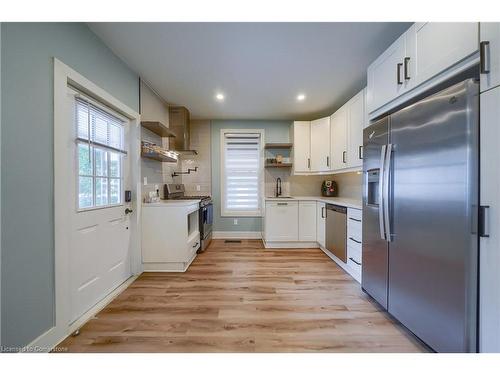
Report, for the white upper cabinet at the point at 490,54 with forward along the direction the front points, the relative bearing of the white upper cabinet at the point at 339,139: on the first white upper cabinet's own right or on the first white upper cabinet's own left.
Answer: on the first white upper cabinet's own right

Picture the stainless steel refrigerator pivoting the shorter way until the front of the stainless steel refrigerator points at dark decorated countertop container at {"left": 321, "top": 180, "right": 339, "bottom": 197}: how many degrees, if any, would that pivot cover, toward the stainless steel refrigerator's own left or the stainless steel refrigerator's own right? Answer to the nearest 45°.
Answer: approximately 90° to the stainless steel refrigerator's own right

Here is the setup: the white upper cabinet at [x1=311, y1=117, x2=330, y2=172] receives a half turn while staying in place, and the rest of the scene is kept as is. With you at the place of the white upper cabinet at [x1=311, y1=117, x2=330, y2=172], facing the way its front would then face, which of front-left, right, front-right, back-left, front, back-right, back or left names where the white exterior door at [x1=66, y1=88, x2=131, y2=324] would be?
back

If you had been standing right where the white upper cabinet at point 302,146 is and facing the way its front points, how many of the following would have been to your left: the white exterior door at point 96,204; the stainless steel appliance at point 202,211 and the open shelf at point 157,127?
0

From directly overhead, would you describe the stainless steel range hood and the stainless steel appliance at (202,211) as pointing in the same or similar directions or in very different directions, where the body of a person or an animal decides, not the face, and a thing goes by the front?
same or similar directions

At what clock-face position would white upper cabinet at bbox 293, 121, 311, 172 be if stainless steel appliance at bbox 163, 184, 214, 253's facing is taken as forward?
The white upper cabinet is roughly at 12 o'clock from the stainless steel appliance.

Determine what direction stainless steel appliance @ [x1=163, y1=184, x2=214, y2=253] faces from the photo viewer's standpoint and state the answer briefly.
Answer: facing to the right of the viewer

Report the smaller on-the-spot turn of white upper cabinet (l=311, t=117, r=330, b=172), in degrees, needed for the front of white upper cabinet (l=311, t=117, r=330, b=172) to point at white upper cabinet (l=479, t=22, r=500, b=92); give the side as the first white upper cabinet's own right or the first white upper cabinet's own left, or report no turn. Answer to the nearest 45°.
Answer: approximately 45° to the first white upper cabinet's own left

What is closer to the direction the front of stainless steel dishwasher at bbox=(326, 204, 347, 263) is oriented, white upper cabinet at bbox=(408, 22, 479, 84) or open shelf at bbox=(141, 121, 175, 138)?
the open shelf

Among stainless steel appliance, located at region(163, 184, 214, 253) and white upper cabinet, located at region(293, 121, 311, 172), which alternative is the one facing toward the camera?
the white upper cabinet

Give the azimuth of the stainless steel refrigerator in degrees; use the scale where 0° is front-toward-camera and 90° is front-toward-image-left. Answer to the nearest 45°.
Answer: approximately 45°

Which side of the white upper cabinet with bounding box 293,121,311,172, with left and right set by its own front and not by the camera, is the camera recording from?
front

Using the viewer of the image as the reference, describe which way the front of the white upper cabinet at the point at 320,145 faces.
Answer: facing the viewer and to the left of the viewer

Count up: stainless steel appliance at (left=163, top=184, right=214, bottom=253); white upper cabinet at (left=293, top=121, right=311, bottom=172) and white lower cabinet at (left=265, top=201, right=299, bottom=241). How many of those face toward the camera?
2

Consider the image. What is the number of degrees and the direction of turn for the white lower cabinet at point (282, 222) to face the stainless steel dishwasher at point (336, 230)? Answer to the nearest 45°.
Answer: approximately 45° to its left

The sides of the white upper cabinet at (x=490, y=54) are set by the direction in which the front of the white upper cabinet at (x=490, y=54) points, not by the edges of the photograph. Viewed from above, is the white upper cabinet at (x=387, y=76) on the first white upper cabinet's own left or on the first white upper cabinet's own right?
on the first white upper cabinet's own right
